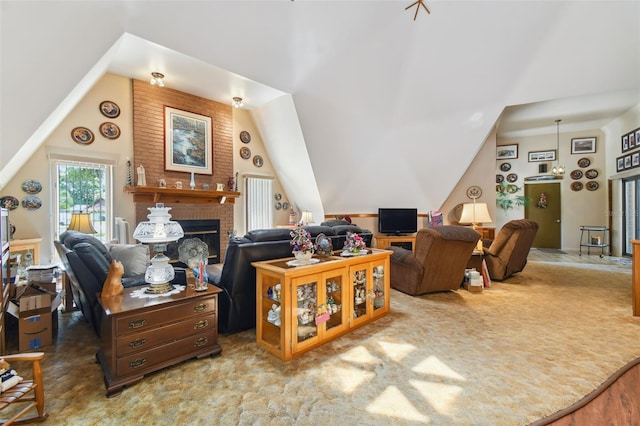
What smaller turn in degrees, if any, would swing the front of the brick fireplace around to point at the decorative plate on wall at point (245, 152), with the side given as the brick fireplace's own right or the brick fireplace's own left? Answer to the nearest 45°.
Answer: approximately 45° to the brick fireplace's own left

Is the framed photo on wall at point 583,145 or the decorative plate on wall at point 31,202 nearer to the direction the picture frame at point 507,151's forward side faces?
the decorative plate on wall

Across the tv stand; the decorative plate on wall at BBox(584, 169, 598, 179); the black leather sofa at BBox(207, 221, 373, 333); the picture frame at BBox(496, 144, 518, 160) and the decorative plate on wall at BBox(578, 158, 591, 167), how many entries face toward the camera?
4

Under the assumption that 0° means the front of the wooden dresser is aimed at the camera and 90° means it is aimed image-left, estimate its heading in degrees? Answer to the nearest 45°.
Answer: approximately 315°

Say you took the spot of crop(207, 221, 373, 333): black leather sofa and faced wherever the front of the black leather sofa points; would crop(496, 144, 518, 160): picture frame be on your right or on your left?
on your right

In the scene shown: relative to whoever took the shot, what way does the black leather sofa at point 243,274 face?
facing away from the viewer and to the left of the viewer
